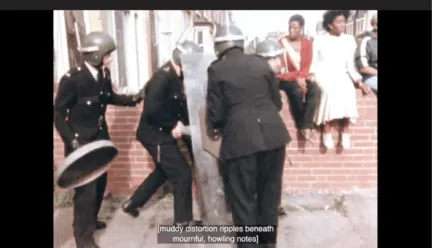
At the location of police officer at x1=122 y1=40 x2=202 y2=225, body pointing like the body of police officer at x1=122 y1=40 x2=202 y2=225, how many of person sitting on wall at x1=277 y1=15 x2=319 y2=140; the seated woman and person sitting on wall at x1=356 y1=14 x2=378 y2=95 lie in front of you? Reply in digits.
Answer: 3

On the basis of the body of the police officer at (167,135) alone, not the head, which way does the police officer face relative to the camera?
to the viewer's right

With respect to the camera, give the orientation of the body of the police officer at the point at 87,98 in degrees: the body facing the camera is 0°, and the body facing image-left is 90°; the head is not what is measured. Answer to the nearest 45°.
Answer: approximately 315°

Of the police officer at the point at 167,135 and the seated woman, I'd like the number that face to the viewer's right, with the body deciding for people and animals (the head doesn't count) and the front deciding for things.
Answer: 1

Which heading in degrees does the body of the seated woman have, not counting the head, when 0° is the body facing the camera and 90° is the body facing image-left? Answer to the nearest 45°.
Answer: approximately 0°

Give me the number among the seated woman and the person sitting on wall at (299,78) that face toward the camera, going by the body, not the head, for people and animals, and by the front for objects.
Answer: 2

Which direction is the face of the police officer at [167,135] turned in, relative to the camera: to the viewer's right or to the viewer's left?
to the viewer's right
